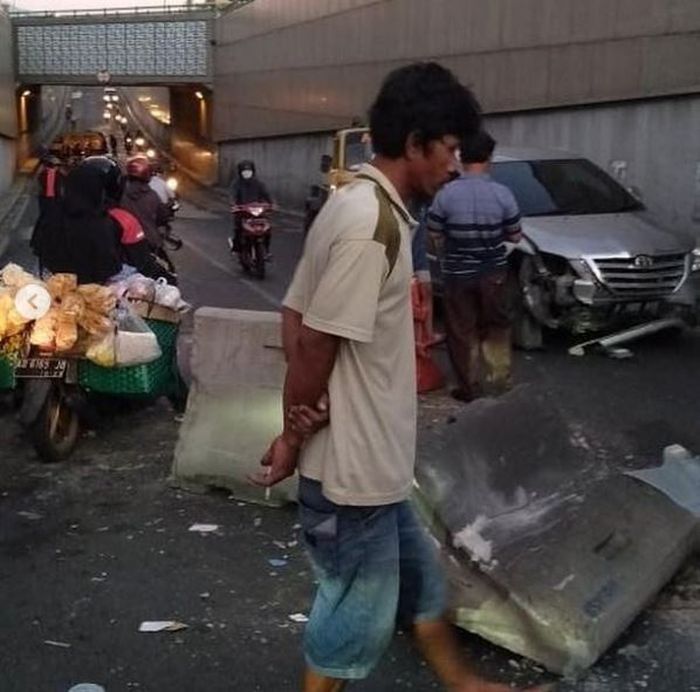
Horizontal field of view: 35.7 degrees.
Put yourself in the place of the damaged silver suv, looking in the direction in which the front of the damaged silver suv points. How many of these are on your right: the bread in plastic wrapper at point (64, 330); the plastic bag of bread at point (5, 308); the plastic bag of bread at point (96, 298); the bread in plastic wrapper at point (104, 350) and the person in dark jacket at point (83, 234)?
5

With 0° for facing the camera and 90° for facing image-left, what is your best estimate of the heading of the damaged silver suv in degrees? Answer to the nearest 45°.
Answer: approximately 315°

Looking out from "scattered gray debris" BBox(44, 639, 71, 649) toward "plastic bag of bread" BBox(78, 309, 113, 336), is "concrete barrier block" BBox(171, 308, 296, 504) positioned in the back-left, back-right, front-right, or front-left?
front-right

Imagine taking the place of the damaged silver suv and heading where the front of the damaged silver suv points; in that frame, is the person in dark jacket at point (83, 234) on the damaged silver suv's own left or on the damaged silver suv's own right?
on the damaged silver suv's own right

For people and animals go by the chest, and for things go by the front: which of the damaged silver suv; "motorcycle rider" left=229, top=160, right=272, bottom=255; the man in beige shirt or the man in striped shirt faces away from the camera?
the man in striped shirt

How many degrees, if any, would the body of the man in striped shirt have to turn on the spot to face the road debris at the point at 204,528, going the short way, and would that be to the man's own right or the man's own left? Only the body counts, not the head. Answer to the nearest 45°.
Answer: approximately 135° to the man's own left

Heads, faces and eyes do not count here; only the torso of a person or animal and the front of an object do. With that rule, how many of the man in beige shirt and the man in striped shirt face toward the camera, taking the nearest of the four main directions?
0

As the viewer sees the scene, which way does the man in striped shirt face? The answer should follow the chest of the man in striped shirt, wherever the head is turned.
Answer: away from the camera

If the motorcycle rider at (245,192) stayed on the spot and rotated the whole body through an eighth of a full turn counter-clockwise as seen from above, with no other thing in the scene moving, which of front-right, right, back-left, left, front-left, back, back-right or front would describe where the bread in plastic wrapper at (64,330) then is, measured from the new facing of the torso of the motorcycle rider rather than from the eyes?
front-right

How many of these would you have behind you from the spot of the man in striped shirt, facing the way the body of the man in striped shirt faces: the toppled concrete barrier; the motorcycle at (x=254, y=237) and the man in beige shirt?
2

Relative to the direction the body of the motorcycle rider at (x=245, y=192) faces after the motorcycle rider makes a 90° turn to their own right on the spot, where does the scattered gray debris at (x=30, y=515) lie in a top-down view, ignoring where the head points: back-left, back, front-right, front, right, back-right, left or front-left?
left

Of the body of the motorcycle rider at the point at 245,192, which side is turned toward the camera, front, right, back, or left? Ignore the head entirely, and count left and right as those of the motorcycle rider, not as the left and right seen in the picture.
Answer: front

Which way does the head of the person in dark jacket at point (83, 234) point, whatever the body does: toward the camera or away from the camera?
away from the camera

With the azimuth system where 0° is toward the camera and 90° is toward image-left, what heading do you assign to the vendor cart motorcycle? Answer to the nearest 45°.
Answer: approximately 225°
